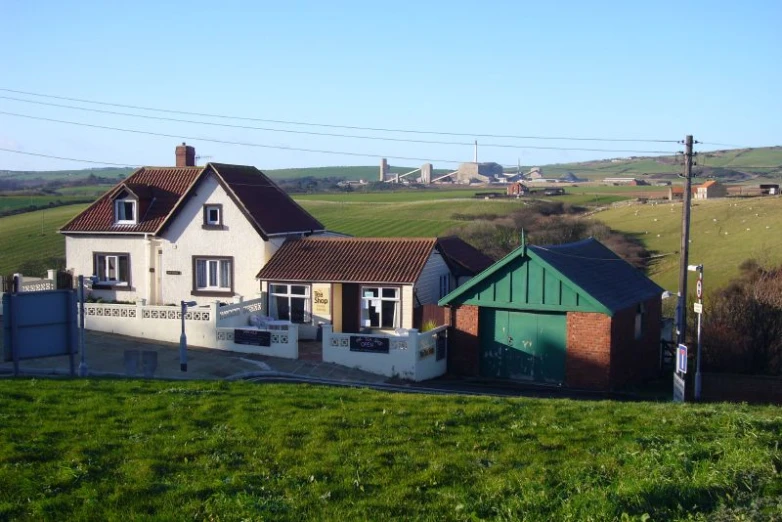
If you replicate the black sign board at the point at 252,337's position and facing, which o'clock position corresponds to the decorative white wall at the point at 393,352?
The decorative white wall is roughly at 10 o'clock from the black sign board.

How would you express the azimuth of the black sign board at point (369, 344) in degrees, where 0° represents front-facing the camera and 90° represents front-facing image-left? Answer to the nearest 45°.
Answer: approximately 0°

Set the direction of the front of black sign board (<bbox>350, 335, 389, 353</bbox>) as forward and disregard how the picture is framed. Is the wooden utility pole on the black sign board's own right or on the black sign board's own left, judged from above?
on the black sign board's own left

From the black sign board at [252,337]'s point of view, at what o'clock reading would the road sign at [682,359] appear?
The road sign is roughly at 10 o'clock from the black sign board.

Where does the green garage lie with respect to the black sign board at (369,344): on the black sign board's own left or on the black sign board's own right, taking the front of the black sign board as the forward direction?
on the black sign board's own left

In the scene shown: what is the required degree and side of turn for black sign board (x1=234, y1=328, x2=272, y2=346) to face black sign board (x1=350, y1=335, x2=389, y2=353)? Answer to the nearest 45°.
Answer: approximately 45° to its left

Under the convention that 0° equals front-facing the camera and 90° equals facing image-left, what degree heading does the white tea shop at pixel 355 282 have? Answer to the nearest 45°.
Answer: approximately 0°

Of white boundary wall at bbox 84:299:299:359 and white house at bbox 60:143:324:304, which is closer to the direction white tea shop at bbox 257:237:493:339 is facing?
the white boundary wall
